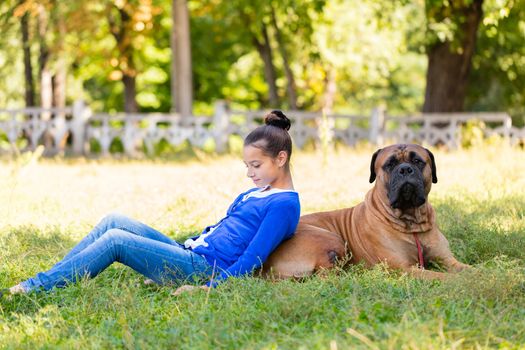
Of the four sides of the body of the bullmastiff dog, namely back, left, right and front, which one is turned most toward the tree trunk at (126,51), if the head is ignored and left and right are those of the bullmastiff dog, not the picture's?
back

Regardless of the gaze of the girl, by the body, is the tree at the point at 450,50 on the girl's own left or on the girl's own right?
on the girl's own right

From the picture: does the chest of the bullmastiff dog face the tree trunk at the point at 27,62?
no

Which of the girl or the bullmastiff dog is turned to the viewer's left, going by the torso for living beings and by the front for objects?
the girl

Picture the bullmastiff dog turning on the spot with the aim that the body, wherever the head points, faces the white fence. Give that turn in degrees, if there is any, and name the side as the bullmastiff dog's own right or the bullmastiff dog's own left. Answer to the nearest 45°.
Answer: approximately 135° to the bullmastiff dog's own left

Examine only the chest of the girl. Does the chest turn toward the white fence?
no

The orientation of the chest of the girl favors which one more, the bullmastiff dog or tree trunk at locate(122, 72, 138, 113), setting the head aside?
the tree trunk

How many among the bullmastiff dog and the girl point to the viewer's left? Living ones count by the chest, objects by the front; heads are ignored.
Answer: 1

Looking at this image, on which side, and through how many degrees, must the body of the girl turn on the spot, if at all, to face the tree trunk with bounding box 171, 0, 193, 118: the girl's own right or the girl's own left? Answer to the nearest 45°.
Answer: approximately 90° to the girl's own right

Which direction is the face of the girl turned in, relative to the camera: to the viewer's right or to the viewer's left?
to the viewer's left

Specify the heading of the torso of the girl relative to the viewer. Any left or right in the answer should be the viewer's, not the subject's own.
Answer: facing to the left of the viewer

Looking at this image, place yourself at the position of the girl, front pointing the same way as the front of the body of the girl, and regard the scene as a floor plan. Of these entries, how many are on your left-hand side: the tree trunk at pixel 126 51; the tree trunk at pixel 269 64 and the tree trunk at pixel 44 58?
0

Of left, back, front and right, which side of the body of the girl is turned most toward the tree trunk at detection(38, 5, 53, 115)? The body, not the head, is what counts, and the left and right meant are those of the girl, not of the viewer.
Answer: right

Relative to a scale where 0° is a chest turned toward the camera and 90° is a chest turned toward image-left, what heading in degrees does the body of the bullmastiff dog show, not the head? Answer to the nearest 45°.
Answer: approximately 315°

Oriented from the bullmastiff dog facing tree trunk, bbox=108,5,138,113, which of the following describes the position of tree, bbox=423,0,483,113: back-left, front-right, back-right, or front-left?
front-right

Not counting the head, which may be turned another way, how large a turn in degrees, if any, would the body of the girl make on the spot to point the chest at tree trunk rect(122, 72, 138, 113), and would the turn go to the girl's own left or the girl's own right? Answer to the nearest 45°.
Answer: approximately 90° to the girl's own right
